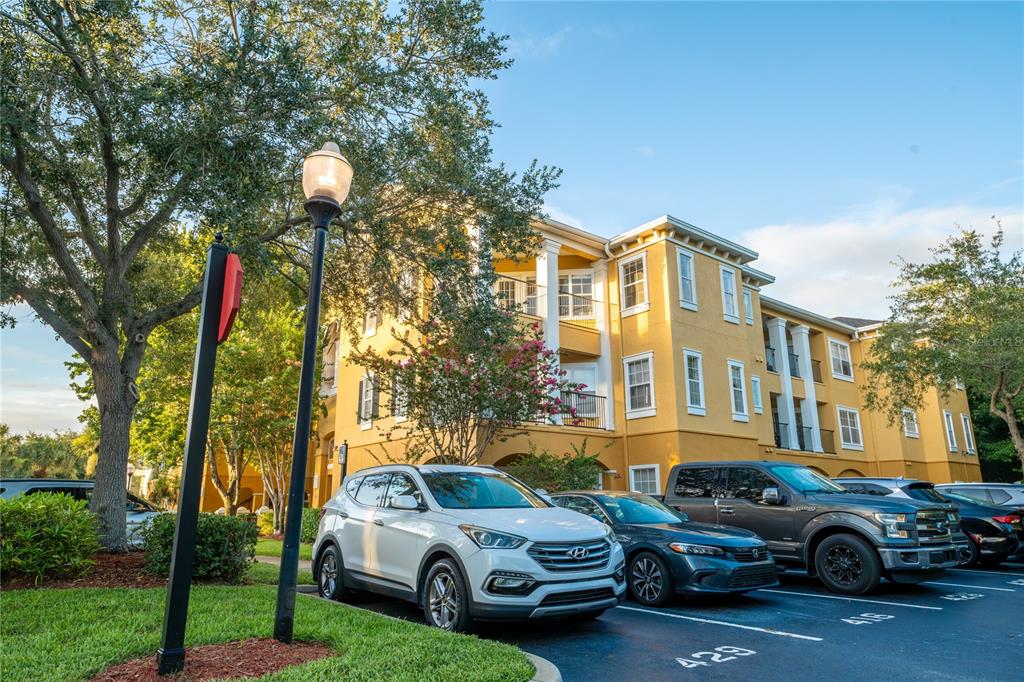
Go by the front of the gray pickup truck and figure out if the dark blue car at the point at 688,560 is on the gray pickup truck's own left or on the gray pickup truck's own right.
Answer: on the gray pickup truck's own right

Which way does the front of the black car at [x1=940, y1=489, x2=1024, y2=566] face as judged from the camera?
facing away from the viewer and to the left of the viewer

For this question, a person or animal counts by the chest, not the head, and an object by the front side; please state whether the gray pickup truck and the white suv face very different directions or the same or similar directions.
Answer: same or similar directions

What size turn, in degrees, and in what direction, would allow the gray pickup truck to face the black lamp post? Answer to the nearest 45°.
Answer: approximately 90° to its right

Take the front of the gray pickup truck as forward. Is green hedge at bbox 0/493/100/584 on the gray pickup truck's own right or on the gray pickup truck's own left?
on the gray pickup truck's own right

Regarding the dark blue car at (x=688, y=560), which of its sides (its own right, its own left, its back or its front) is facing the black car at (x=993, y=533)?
left

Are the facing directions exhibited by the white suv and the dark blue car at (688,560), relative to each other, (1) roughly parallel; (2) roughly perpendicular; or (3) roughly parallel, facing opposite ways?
roughly parallel

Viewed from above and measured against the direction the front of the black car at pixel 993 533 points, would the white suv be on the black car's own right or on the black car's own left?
on the black car's own left

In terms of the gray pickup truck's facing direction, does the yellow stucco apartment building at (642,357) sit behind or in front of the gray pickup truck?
behind

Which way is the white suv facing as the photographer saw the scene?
facing the viewer and to the right of the viewer

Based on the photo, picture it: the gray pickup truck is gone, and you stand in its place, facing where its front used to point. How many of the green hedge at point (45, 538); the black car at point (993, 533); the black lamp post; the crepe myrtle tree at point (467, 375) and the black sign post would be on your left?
1

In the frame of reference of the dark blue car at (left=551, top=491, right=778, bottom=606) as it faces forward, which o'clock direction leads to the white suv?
The white suv is roughly at 3 o'clock from the dark blue car.

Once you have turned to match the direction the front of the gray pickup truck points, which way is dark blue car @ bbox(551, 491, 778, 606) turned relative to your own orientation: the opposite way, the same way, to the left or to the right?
the same way

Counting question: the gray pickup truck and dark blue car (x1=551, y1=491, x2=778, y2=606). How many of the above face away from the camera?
0

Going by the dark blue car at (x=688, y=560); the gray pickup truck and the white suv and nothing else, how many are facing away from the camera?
0

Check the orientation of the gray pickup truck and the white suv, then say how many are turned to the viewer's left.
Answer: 0

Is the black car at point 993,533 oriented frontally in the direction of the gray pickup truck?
no

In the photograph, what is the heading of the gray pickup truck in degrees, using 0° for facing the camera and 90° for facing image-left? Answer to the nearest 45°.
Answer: approximately 315°

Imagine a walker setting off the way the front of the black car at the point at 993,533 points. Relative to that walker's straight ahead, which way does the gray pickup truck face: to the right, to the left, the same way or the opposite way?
the opposite way

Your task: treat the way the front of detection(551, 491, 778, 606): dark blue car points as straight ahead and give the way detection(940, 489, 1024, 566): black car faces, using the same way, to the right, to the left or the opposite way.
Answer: the opposite way
